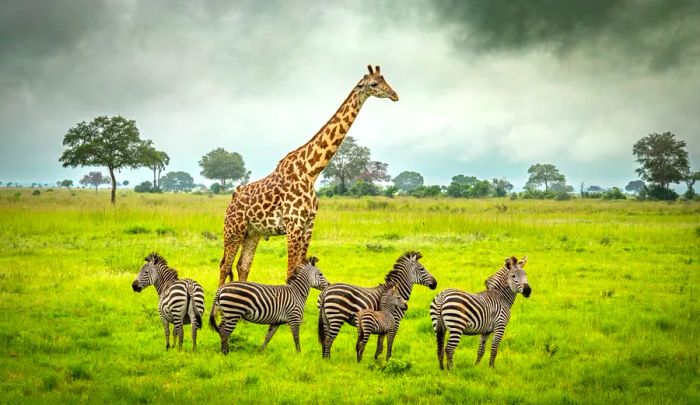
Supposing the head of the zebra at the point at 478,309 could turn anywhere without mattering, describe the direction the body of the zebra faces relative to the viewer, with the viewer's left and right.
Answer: facing away from the viewer and to the right of the viewer

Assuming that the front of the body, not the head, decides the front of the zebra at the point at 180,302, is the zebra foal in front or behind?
behind

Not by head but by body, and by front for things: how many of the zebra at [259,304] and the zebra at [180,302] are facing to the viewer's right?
1

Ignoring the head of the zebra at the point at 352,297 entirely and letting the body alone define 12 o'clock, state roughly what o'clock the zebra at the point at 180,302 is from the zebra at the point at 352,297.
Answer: the zebra at the point at 180,302 is roughly at 6 o'clock from the zebra at the point at 352,297.

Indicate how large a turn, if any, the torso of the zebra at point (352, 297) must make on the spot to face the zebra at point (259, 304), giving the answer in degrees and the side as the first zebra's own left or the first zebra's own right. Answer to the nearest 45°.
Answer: approximately 180°

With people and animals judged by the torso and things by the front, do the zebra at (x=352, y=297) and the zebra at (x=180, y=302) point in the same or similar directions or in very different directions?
very different directions

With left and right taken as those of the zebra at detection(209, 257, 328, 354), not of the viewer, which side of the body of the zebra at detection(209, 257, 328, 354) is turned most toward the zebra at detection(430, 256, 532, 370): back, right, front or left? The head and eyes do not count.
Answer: front

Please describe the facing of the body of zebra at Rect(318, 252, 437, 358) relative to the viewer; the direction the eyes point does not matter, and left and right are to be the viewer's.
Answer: facing to the right of the viewer

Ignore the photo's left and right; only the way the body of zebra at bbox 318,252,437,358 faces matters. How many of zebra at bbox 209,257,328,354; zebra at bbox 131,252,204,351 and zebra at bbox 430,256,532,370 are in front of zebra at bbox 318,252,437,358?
1

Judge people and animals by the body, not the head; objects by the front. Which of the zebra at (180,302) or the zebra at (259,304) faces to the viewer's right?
the zebra at (259,304)

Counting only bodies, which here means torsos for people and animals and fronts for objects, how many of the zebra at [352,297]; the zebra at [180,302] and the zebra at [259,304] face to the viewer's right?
2

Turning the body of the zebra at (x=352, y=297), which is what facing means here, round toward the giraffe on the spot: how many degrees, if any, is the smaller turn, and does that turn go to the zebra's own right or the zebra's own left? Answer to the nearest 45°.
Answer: approximately 135° to the zebra's own left

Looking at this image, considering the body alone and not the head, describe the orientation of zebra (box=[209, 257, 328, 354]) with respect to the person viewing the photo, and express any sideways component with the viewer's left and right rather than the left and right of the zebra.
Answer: facing to the right of the viewer

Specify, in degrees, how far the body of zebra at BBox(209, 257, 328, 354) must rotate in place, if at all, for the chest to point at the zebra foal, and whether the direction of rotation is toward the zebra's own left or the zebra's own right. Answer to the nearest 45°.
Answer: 0° — it already faces it

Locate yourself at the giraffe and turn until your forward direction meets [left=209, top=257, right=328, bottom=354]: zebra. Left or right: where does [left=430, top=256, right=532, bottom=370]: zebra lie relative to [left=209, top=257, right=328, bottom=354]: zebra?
left

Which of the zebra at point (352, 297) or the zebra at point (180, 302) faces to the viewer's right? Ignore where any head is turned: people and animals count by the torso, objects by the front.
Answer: the zebra at point (352, 297)
